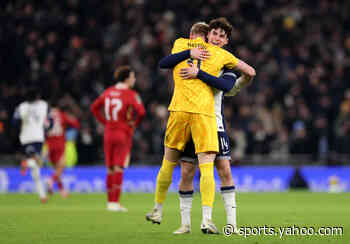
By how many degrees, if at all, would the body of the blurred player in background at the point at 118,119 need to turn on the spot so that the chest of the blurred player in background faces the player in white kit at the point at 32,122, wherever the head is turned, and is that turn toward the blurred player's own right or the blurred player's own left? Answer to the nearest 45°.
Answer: approximately 90° to the blurred player's own left

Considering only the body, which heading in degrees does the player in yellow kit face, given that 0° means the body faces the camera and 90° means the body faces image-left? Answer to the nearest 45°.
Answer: approximately 180°

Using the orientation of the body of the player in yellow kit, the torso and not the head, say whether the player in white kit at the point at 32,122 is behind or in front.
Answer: in front

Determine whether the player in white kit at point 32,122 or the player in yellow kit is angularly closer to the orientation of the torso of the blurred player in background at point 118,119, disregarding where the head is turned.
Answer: the player in white kit

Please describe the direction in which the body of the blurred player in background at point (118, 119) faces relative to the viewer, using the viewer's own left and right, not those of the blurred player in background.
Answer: facing away from the viewer and to the right of the viewer

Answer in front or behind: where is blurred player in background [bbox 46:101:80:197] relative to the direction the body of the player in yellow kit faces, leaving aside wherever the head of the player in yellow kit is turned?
in front

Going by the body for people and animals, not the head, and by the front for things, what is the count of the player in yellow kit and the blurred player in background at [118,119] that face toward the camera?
0

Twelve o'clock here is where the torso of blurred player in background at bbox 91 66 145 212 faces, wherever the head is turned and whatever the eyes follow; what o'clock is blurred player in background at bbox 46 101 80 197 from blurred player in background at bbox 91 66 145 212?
blurred player in background at bbox 46 101 80 197 is roughly at 10 o'clock from blurred player in background at bbox 91 66 145 212.

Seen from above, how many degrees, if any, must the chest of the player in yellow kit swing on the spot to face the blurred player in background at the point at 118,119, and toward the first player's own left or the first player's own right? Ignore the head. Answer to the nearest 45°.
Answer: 0° — they already face them
